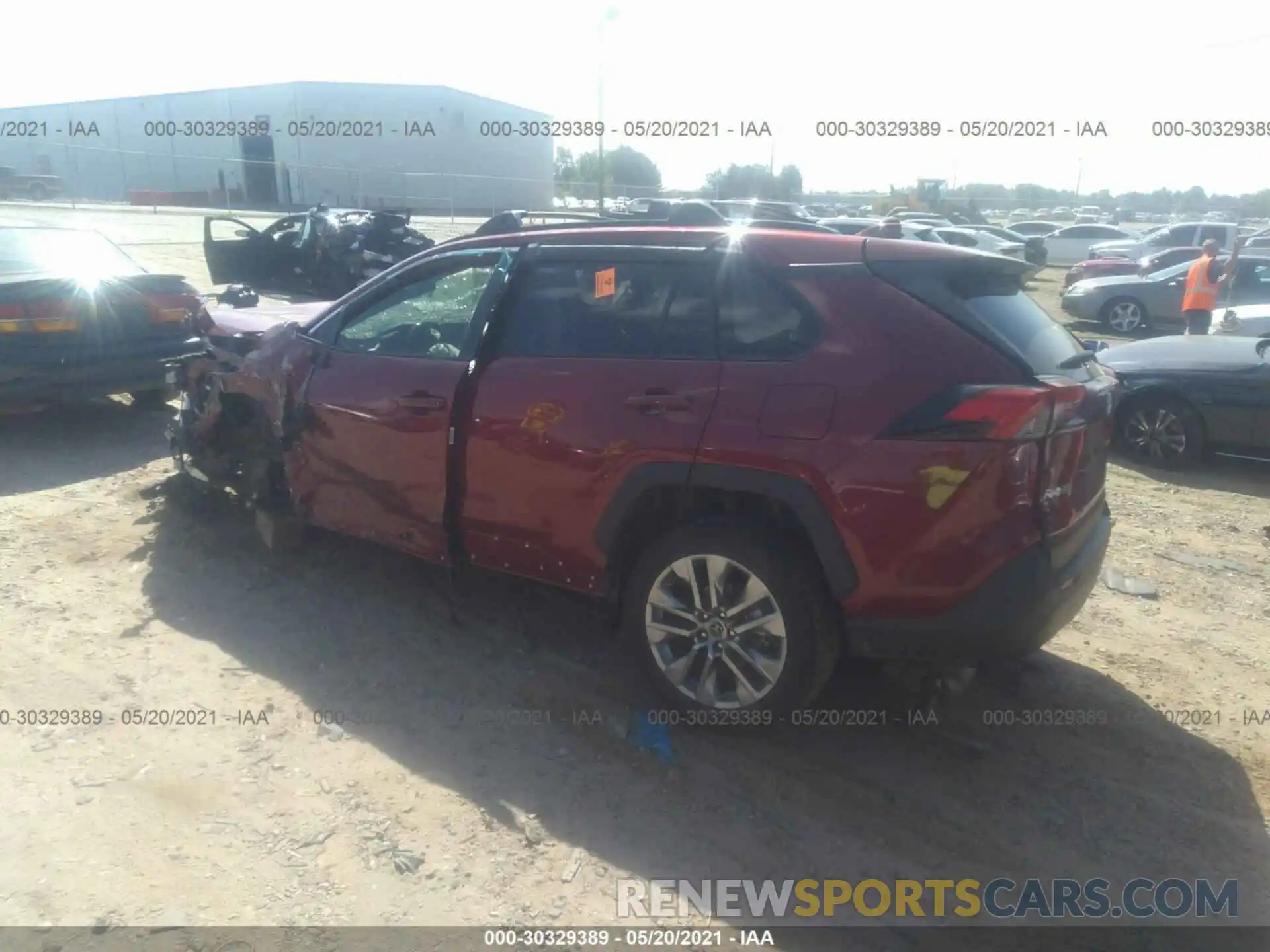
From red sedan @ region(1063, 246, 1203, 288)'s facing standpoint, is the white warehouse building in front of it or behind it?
in front

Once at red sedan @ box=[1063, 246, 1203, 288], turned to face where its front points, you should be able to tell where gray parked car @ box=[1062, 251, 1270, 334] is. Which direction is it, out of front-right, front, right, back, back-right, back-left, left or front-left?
left

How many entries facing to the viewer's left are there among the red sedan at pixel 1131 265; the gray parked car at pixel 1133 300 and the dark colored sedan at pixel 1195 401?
3

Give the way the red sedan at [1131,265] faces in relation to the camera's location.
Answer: facing to the left of the viewer

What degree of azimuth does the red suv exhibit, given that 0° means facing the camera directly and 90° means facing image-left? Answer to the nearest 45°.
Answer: approximately 135°

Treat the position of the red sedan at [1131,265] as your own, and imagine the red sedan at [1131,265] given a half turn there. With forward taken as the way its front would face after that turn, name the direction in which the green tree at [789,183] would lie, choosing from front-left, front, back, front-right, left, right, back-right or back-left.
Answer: back-left

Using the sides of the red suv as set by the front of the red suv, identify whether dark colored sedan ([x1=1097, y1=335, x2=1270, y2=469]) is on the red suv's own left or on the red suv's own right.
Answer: on the red suv's own right

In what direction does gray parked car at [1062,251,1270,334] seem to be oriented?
to the viewer's left

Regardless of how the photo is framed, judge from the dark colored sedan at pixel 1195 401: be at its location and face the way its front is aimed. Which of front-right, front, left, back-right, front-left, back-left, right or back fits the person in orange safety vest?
right

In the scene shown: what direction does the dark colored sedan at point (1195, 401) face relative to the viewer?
to the viewer's left

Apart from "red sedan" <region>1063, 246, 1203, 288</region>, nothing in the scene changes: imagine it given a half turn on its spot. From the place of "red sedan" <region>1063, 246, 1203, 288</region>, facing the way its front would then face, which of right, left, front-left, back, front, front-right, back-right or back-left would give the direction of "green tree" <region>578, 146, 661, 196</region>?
back-left
